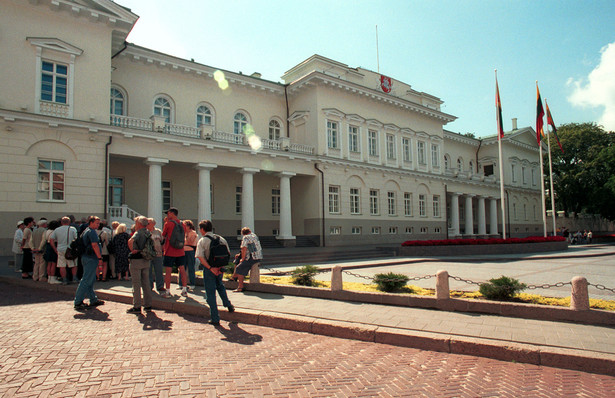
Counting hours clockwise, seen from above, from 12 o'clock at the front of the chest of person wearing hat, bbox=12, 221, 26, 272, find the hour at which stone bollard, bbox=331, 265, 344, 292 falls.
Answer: The stone bollard is roughly at 2 o'clock from the person wearing hat.

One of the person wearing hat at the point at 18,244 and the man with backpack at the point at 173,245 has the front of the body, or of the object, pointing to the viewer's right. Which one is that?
the person wearing hat

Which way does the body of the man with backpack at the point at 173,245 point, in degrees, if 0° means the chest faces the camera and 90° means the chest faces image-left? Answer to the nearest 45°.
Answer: approximately 135°

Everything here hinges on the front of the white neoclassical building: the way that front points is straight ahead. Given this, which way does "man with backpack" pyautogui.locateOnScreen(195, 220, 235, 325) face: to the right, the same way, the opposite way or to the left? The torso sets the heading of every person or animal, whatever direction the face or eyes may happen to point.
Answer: the opposite way

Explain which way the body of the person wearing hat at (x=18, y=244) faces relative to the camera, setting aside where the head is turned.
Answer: to the viewer's right

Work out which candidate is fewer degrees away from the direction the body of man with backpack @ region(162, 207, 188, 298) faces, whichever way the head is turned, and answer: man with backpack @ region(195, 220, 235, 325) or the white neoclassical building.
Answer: the white neoclassical building

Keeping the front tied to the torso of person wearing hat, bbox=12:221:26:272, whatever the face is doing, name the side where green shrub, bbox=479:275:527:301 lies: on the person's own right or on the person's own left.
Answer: on the person's own right
